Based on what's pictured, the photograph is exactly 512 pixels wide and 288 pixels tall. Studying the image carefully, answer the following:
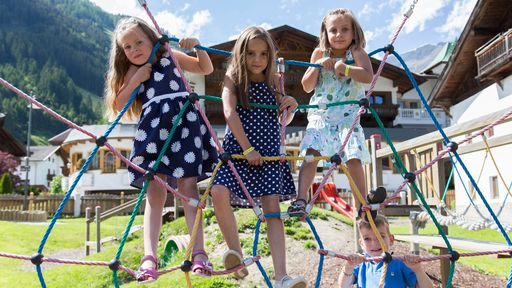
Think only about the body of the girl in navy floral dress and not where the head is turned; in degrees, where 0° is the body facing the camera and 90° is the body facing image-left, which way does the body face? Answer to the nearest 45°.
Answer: approximately 0°

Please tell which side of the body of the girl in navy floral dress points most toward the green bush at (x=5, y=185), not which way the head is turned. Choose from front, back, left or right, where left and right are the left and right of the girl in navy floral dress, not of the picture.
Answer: back

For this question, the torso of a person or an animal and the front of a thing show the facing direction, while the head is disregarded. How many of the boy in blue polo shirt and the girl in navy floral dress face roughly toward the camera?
2

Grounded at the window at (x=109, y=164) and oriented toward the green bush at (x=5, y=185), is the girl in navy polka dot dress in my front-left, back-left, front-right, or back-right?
back-left

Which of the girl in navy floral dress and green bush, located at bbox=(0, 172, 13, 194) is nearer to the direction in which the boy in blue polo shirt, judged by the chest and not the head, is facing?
the girl in navy floral dress

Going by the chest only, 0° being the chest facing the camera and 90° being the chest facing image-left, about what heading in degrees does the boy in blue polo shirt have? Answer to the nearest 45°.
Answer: approximately 0°

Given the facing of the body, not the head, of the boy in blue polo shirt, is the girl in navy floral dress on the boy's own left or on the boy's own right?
on the boy's own right

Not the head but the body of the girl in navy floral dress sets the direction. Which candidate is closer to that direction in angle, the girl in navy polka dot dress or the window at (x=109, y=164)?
the girl in navy polka dot dress

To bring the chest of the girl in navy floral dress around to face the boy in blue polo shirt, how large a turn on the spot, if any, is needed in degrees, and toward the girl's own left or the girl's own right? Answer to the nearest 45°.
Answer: approximately 90° to the girl's own left

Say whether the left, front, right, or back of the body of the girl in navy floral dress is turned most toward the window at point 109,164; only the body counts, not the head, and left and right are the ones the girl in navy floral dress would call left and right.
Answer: back

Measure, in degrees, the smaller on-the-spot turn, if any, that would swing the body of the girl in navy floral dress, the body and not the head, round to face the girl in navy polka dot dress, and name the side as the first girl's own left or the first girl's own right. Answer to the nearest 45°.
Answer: approximately 90° to the first girl's own left

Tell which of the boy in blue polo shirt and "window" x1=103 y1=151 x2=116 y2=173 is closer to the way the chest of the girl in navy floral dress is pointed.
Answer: the boy in blue polo shirt

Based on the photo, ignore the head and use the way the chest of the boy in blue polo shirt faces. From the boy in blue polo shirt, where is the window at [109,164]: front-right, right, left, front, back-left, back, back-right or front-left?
back-right
